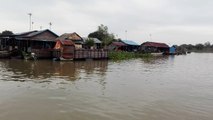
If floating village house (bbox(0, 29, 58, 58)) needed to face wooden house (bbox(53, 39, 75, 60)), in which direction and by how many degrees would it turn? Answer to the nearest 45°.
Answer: approximately 90° to its left
